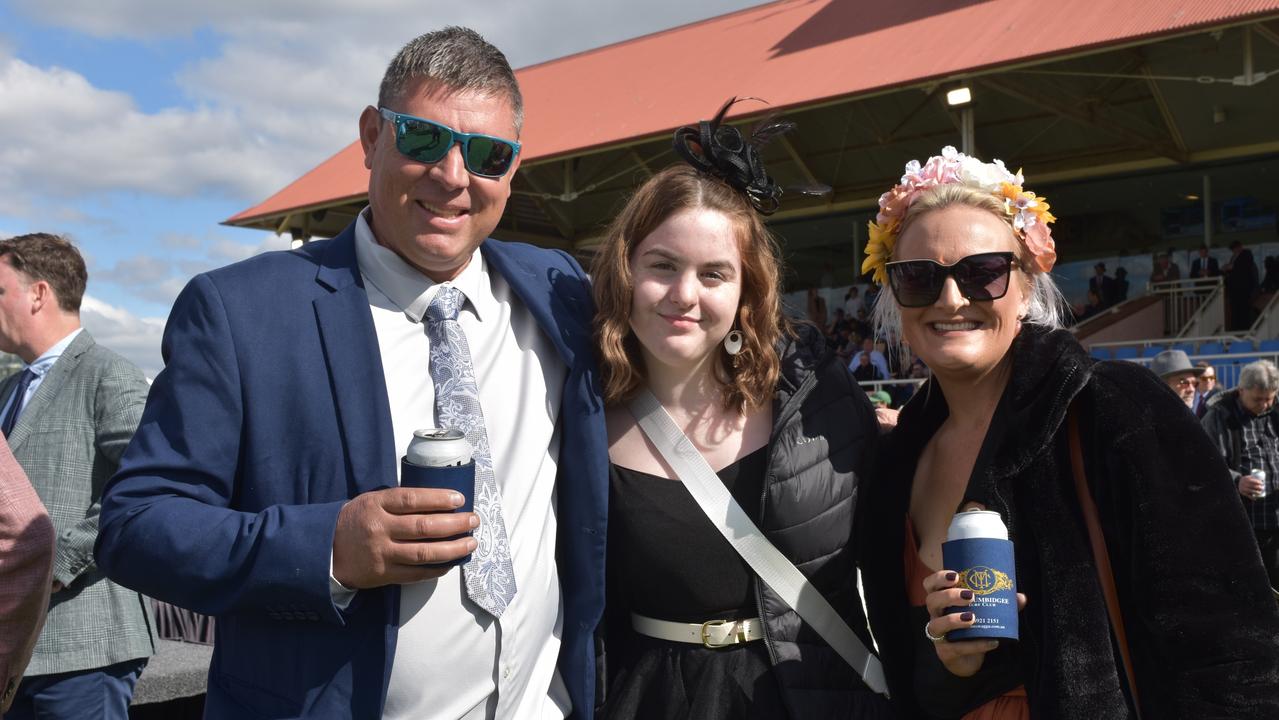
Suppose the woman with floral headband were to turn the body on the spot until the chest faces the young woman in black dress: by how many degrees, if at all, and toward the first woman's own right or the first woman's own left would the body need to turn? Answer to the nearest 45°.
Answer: approximately 45° to the first woman's own right

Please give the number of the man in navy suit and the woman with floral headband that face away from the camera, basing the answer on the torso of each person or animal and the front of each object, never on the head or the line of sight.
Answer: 0

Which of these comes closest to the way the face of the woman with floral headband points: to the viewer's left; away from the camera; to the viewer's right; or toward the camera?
toward the camera

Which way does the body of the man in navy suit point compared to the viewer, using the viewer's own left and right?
facing the viewer and to the right of the viewer

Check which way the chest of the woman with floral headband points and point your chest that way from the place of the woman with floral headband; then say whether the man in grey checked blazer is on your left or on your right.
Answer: on your right

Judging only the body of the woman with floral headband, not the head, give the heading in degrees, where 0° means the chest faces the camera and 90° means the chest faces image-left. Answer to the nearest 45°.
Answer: approximately 45°

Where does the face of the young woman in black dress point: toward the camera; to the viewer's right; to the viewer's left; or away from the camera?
toward the camera

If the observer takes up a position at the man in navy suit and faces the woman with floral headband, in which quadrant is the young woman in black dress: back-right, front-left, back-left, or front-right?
front-left
